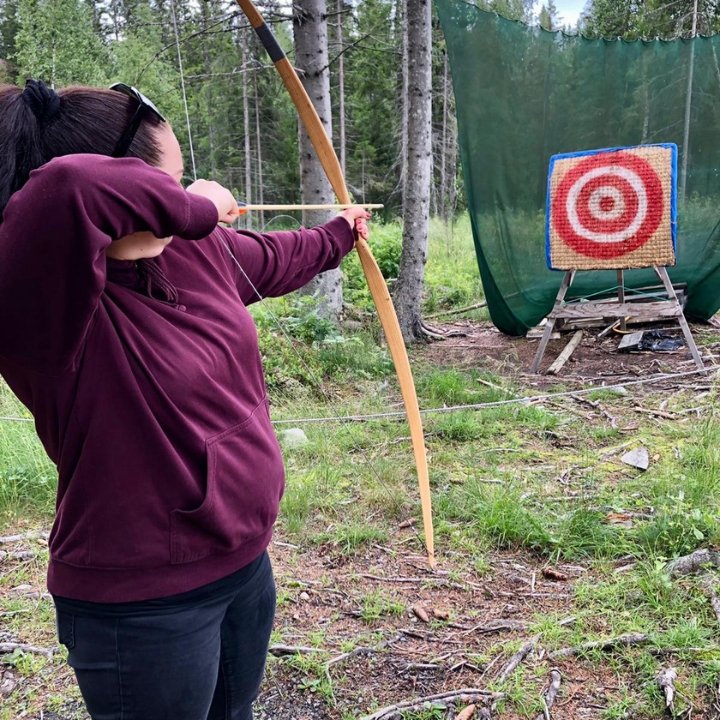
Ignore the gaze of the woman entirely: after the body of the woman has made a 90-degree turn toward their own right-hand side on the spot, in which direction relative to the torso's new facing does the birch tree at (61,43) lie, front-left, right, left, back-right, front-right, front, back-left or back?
back-right

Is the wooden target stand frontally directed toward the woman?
yes

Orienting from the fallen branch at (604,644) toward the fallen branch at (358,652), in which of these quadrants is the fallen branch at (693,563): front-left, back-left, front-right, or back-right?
back-right

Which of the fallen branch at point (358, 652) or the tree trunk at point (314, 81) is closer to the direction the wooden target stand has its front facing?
the fallen branch

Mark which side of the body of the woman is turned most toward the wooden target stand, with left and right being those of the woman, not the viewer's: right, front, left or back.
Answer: left

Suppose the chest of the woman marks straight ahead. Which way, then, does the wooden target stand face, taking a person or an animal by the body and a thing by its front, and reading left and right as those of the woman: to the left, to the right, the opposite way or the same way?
to the right

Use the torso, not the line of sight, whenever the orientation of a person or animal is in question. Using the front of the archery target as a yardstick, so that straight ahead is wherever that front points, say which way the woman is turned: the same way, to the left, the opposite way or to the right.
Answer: to the left

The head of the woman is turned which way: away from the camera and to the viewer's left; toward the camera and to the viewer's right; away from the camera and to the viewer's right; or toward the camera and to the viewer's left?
away from the camera and to the viewer's right

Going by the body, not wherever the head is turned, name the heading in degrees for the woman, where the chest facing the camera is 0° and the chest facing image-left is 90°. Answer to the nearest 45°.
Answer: approximately 315°

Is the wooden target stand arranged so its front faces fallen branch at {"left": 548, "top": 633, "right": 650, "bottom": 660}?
yes

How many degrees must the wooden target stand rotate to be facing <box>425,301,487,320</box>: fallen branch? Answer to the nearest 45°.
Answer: approximately 135° to its right
